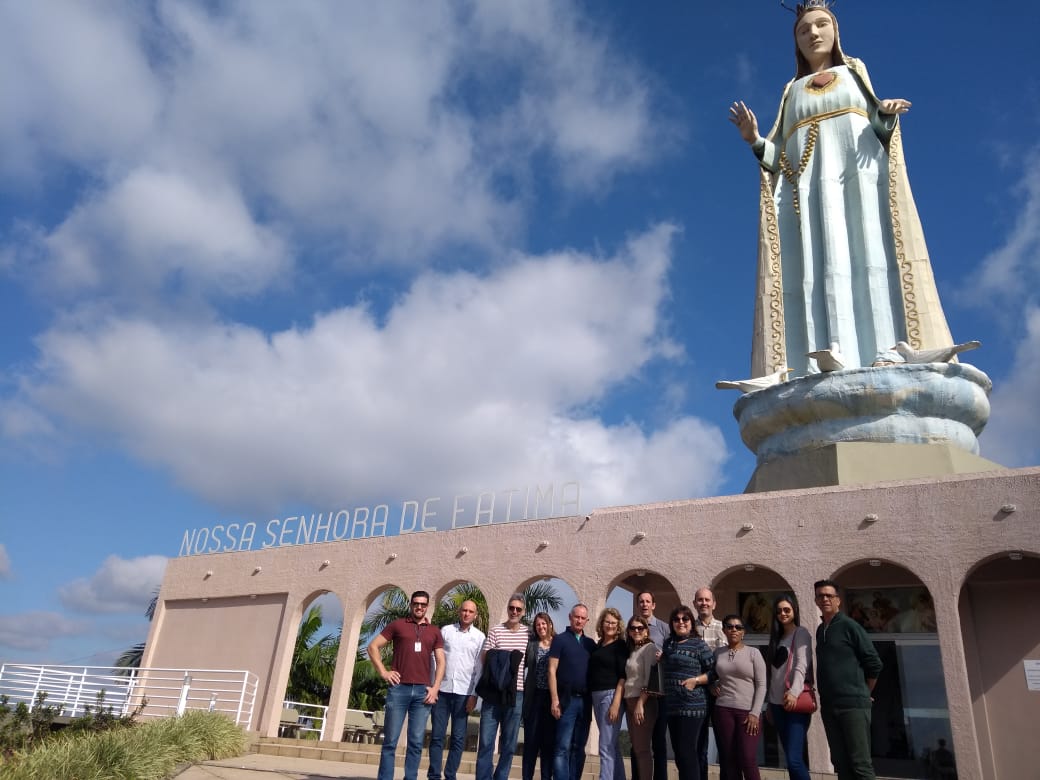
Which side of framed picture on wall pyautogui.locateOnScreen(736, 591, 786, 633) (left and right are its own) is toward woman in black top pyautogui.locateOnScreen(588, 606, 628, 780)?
front

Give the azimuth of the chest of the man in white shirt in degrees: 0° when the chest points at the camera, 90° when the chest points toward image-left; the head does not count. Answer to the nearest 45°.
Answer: approximately 0°

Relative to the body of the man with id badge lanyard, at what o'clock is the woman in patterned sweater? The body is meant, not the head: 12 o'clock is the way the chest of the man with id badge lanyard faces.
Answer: The woman in patterned sweater is roughly at 10 o'clock from the man with id badge lanyard.

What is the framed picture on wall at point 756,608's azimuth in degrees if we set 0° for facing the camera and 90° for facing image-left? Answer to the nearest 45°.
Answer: approximately 0°

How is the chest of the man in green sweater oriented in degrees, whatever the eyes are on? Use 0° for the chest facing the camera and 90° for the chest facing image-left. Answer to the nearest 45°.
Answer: approximately 45°

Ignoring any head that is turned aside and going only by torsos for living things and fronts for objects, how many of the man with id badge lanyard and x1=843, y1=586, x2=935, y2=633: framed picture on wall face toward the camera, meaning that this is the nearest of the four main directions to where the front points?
2
